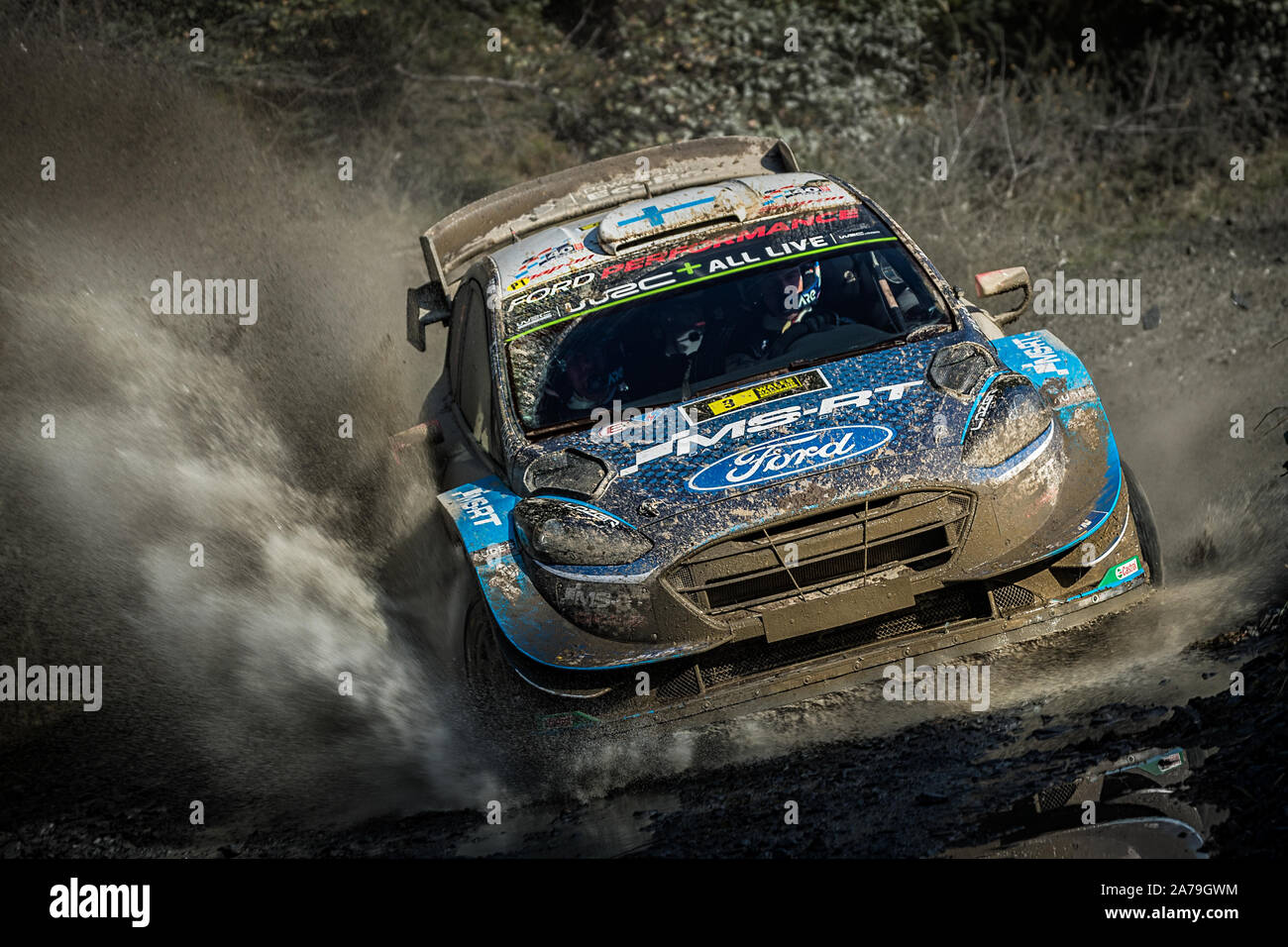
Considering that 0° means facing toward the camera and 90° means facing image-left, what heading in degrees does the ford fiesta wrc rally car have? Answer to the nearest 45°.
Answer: approximately 0°
